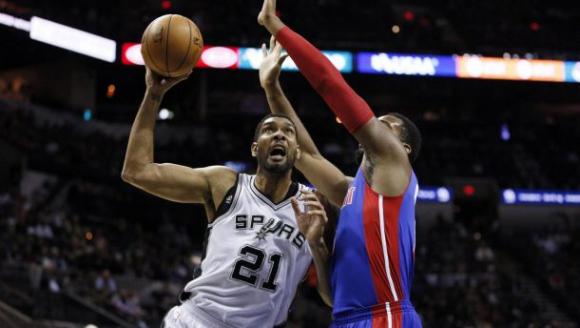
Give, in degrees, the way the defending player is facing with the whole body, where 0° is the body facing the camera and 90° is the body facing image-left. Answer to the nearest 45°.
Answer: approximately 90°

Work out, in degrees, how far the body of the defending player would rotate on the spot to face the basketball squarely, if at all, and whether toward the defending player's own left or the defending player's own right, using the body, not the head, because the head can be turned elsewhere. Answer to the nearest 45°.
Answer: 0° — they already face it

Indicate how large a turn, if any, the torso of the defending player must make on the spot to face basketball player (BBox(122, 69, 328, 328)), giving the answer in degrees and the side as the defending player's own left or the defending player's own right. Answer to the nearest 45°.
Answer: approximately 45° to the defending player's own right
